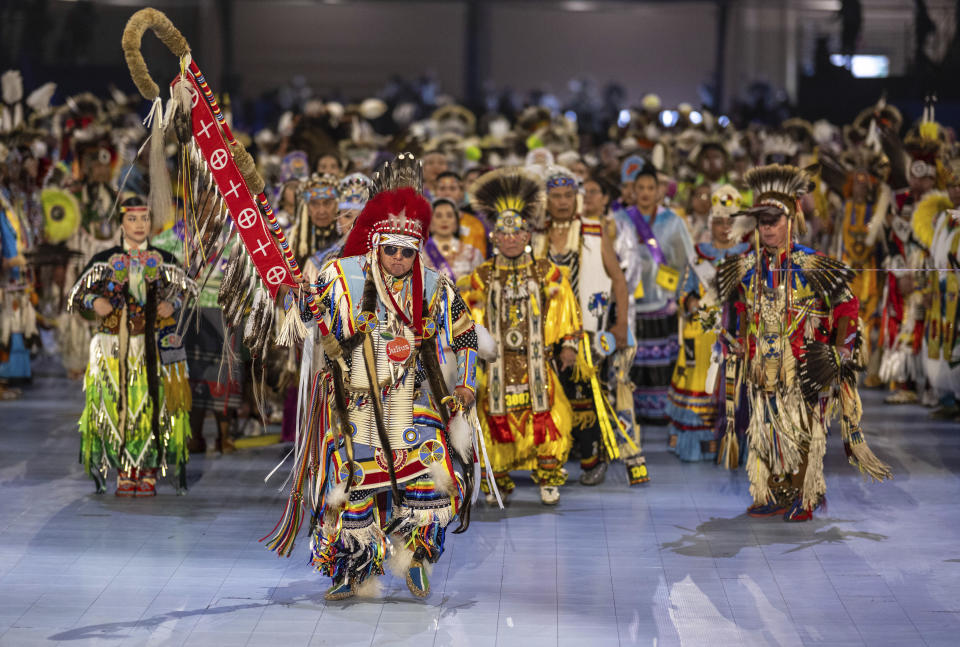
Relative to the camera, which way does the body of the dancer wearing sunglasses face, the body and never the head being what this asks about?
toward the camera

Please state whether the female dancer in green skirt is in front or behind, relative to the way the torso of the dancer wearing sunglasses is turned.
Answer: behind

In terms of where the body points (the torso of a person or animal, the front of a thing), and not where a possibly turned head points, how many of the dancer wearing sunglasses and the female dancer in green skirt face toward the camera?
2

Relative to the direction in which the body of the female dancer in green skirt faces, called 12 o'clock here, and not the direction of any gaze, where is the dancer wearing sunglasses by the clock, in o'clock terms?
The dancer wearing sunglasses is roughly at 11 o'clock from the female dancer in green skirt.
